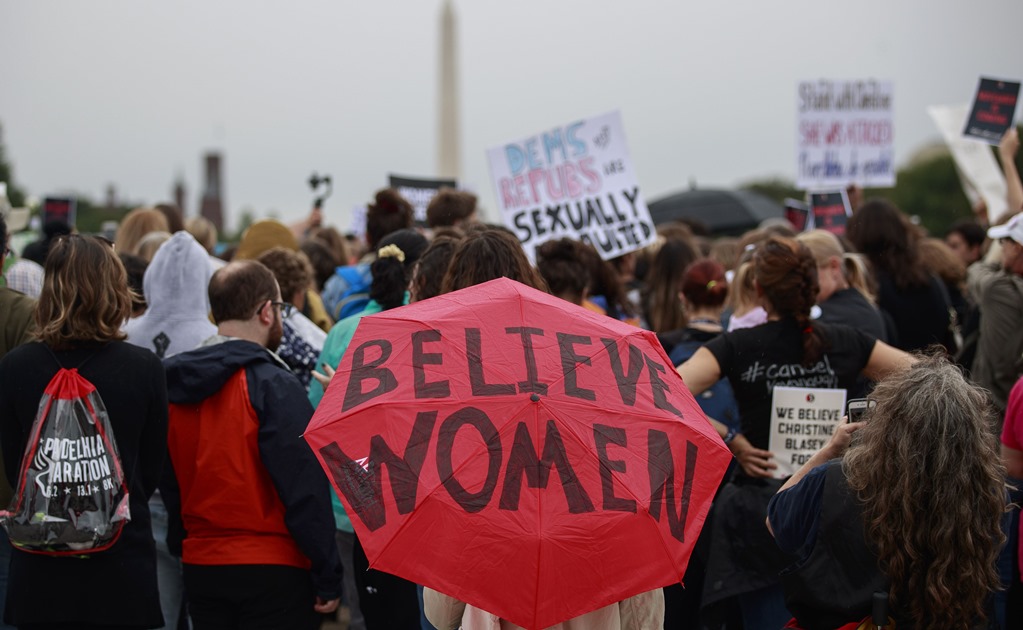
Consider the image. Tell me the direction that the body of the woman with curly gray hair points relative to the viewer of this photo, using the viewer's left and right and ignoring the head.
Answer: facing away from the viewer and to the left of the viewer

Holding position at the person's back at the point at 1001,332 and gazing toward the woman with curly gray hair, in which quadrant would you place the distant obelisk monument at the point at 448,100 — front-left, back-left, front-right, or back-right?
back-right

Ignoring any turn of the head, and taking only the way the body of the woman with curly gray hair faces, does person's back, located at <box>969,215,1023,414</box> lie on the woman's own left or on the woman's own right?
on the woman's own right

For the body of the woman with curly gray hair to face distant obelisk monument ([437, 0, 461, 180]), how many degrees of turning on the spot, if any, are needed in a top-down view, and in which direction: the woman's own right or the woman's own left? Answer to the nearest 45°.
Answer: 0° — they already face it

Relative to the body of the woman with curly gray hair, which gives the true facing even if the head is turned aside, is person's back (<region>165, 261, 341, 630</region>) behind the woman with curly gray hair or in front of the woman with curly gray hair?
in front
